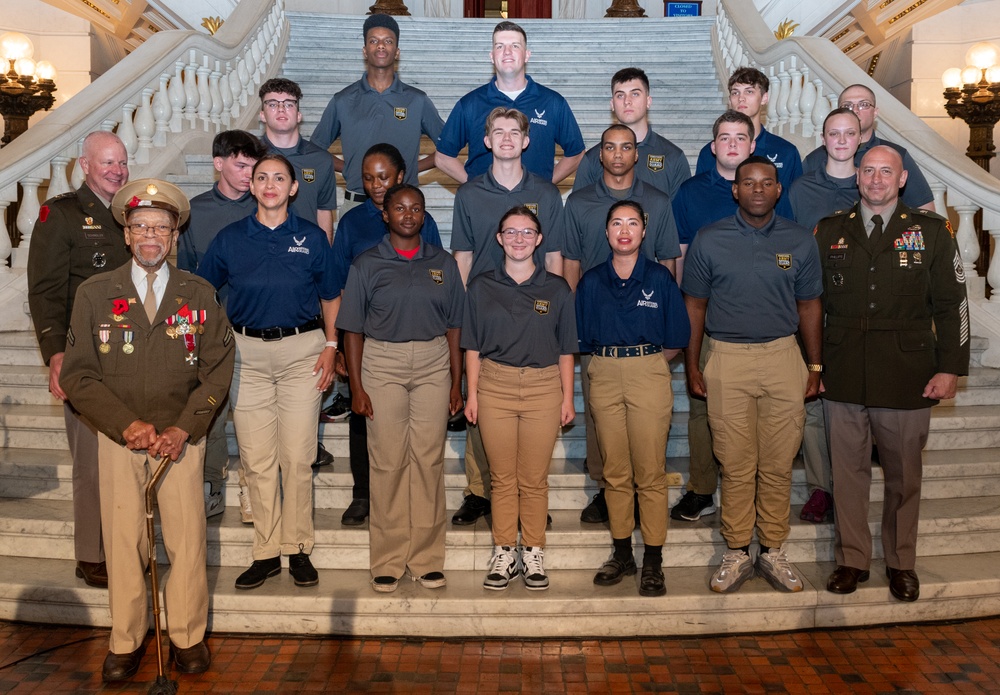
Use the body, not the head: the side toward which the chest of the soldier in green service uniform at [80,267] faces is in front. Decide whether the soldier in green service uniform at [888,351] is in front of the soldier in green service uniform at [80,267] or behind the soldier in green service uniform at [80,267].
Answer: in front

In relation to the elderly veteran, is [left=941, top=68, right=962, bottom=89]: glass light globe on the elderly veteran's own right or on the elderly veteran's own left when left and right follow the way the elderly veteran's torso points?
on the elderly veteran's own left

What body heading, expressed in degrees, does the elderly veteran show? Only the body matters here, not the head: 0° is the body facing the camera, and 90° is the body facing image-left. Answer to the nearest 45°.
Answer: approximately 0°

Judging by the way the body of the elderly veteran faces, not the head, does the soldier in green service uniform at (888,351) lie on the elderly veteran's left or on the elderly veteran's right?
on the elderly veteran's left
